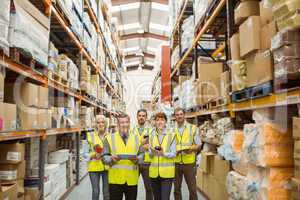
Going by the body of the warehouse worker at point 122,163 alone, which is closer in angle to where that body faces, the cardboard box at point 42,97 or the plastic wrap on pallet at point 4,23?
the plastic wrap on pallet

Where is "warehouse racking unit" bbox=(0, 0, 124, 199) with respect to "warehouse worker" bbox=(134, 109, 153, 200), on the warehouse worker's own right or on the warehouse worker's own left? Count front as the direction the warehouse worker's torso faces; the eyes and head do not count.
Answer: on the warehouse worker's own right

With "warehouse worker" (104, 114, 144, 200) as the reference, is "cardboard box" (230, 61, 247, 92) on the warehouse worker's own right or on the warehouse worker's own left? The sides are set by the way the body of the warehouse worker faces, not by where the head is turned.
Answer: on the warehouse worker's own left

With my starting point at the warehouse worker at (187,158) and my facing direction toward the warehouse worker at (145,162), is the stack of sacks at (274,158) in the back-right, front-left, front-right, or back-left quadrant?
back-left

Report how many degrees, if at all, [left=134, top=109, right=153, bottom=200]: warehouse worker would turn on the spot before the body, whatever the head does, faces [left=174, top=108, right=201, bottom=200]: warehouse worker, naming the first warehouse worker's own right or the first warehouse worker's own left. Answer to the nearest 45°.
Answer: approximately 90° to the first warehouse worker's own left

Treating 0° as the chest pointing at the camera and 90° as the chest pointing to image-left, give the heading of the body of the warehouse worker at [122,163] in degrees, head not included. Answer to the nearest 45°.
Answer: approximately 0°

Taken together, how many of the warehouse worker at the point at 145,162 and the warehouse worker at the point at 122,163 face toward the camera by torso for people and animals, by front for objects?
2
